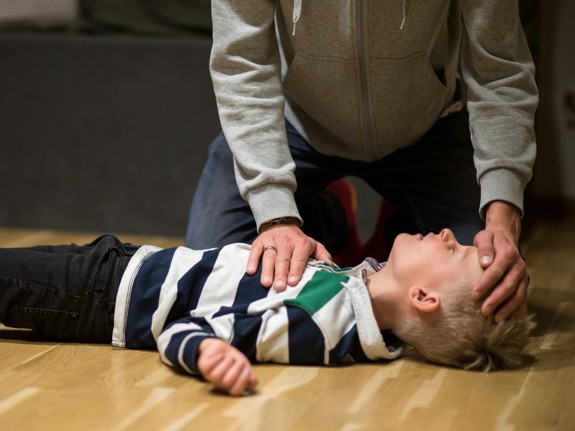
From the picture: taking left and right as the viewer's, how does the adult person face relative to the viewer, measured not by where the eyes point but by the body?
facing the viewer
